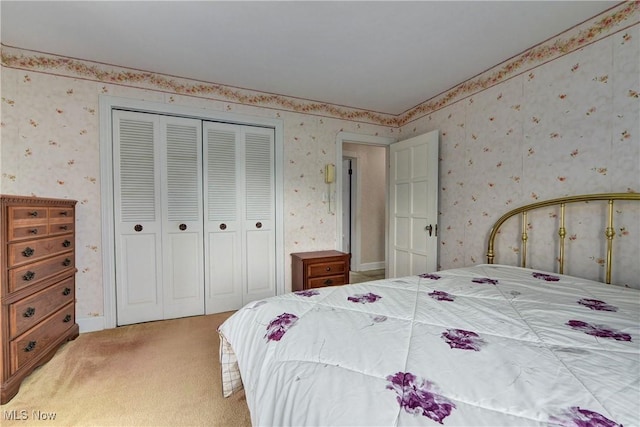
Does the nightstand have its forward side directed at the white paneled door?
no

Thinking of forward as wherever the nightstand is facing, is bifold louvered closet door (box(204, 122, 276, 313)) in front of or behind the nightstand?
behind

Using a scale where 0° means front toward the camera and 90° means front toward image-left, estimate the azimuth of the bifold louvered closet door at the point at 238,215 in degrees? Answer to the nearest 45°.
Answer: approximately 315°

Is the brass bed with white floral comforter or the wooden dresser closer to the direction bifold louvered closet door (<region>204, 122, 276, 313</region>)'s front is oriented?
the brass bed with white floral comforter

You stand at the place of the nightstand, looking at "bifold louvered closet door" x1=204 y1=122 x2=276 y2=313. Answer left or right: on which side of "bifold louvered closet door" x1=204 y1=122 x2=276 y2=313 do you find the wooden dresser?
left

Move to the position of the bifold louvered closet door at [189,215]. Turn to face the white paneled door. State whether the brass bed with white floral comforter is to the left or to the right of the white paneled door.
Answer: right

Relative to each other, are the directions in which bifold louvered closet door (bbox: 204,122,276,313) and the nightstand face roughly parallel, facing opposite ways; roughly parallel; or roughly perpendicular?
roughly parallel

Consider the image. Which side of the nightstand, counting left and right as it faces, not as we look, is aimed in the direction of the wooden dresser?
right

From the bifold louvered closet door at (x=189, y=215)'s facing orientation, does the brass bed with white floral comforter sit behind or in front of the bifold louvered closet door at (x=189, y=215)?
in front

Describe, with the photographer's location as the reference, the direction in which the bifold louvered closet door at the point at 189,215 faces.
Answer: facing the viewer and to the right of the viewer

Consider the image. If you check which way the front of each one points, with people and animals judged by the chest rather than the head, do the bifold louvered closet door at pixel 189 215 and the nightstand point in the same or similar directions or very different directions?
same or similar directions

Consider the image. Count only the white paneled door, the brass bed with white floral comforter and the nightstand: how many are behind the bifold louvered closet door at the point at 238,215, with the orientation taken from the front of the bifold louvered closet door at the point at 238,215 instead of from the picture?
0

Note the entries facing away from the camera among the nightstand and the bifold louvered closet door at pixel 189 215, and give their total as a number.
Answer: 0

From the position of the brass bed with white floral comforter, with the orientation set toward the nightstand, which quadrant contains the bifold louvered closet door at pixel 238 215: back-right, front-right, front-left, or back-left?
front-left

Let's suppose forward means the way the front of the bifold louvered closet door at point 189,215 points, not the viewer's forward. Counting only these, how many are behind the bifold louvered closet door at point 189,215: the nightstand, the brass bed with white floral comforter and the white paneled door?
0
